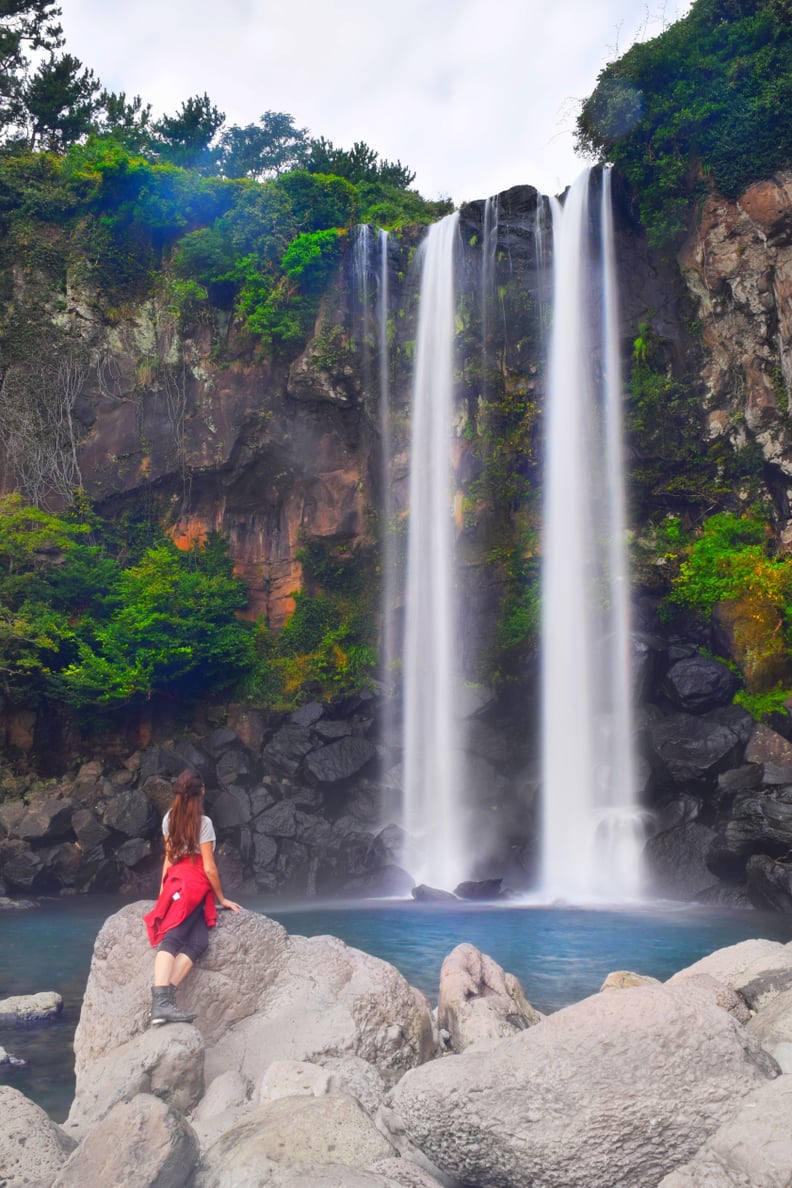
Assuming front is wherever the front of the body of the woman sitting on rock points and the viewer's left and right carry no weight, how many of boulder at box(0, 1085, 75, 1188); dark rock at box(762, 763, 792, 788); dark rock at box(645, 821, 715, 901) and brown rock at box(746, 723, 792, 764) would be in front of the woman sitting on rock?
3

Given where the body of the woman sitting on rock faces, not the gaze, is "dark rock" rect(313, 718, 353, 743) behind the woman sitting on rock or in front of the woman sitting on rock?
in front

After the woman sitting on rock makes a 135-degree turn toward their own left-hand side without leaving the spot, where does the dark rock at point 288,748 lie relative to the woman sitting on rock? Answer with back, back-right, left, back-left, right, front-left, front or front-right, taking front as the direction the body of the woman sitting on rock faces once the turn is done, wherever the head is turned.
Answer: right

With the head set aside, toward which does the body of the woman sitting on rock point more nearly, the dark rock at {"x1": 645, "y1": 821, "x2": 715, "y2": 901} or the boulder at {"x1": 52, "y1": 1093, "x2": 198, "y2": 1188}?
the dark rock

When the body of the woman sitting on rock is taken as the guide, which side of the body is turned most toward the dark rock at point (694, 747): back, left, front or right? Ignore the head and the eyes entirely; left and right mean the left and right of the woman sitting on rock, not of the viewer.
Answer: front

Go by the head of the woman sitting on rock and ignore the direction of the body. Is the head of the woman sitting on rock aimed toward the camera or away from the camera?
away from the camera

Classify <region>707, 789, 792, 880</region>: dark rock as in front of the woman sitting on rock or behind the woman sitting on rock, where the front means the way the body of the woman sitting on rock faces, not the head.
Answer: in front

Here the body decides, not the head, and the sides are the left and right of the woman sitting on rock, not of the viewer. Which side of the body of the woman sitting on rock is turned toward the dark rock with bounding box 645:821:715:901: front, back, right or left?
front

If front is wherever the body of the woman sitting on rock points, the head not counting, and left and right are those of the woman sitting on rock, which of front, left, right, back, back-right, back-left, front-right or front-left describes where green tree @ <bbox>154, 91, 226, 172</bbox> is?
front-left

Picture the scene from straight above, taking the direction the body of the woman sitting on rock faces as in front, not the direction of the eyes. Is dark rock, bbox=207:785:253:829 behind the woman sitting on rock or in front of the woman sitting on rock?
in front

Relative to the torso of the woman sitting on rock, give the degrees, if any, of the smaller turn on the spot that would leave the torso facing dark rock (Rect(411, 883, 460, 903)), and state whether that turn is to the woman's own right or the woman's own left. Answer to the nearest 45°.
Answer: approximately 45° to the woman's own left

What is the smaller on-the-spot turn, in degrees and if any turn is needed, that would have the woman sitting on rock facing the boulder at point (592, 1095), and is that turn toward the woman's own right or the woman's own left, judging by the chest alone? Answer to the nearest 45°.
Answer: approximately 90° to the woman's own right

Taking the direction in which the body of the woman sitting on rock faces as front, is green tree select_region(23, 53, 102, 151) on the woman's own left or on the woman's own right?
on the woman's own left

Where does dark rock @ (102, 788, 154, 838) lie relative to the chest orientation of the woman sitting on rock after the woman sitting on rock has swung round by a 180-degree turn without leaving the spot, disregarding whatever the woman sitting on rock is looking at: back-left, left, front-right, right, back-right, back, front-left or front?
back-right

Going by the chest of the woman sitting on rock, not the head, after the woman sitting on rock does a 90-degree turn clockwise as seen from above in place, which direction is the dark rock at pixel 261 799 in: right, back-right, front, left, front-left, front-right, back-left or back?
back-left

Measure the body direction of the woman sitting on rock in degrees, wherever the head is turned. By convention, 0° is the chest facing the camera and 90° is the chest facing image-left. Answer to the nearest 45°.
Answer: approximately 225°
